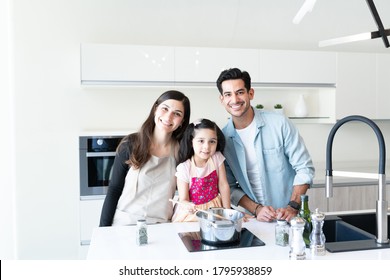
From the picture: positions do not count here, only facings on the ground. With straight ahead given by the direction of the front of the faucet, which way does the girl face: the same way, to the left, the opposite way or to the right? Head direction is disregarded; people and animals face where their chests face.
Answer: to the left

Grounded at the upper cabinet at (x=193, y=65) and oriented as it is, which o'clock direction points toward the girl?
The girl is roughly at 12 o'clock from the upper cabinet.

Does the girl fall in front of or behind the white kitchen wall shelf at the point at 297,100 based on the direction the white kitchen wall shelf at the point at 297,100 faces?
in front

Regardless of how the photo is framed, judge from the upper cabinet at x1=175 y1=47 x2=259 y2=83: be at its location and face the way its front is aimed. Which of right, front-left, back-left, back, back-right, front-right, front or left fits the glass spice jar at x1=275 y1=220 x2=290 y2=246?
front

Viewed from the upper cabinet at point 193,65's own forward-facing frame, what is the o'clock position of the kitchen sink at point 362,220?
The kitchen sink is roughly at 11 o'clock from the upper cabinet.

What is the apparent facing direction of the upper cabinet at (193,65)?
toward the camera

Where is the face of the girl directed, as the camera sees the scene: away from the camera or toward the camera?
toward the camera

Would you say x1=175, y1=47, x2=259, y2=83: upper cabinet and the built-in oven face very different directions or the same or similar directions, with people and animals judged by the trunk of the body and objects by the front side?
same or similar directions

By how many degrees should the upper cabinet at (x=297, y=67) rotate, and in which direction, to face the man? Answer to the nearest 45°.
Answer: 0° — it already faces them

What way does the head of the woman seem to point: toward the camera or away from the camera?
toward the camera

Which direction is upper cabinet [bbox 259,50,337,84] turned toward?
toward the camera

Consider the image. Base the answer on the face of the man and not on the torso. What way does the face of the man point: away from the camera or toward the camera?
toward the camera

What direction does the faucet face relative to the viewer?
to the viewer's left

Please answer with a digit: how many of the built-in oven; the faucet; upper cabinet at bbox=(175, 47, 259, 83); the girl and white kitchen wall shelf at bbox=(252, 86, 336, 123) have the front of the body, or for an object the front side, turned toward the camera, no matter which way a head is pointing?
4

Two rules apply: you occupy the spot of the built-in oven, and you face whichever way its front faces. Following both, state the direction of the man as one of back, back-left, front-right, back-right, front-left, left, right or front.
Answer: front-left

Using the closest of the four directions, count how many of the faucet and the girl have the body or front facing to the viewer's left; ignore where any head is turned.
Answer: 1

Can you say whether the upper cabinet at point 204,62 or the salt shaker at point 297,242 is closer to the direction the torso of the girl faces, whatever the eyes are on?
the salt shaker
